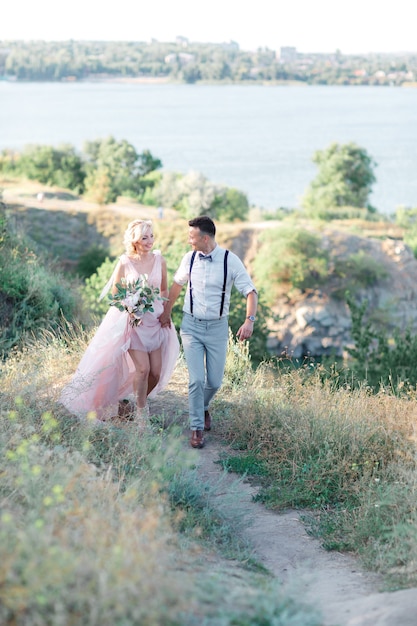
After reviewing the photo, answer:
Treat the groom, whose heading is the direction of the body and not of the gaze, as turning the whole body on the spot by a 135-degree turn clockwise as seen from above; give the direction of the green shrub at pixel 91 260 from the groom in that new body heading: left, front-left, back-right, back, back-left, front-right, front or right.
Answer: front-right

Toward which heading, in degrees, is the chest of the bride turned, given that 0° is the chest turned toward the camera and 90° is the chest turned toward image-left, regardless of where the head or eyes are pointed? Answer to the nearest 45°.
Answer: approximately 0°

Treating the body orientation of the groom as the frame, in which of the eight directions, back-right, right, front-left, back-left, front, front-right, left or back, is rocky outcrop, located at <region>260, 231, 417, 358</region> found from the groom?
back

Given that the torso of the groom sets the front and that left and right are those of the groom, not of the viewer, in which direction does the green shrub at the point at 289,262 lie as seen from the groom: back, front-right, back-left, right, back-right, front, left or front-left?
back

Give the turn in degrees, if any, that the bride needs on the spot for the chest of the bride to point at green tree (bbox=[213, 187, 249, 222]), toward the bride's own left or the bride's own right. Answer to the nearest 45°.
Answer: approximately 180°

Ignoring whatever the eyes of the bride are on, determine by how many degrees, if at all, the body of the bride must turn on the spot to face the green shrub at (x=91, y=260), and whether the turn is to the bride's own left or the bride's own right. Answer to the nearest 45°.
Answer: approximately 180°

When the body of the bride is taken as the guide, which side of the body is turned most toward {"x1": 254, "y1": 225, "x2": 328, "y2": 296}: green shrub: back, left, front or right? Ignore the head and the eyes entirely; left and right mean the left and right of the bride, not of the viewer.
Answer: back

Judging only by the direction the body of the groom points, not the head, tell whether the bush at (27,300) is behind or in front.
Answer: behind

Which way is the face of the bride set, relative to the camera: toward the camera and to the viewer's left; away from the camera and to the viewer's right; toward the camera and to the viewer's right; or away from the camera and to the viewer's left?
toward the camera and to the viewer's right

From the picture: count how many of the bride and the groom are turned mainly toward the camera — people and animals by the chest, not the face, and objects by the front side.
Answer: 2
